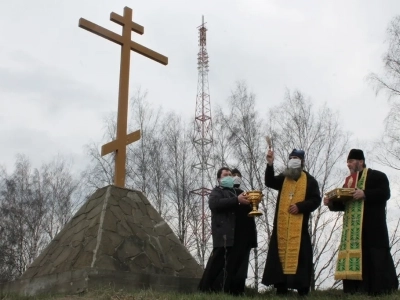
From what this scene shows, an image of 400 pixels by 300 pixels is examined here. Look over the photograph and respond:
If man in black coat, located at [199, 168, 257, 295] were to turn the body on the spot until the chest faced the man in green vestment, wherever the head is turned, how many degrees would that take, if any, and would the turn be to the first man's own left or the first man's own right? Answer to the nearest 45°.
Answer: approximately 45° to the first man's own left

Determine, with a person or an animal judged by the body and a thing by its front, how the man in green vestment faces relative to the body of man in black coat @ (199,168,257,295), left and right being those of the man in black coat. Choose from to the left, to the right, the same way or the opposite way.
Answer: to the right

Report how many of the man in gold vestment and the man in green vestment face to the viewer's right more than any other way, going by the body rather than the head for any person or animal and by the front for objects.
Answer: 0

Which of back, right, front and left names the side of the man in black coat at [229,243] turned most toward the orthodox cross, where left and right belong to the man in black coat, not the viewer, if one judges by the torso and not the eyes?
back

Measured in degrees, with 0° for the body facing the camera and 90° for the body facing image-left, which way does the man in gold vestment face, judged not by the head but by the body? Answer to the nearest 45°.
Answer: approximately 0°

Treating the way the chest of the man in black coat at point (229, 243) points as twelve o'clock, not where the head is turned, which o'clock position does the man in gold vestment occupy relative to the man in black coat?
The man in gold vestment is roughly at 11 o'clock from the man in black coat.

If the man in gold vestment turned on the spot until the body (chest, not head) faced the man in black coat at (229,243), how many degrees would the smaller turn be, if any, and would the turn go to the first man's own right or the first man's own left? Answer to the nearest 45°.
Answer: approximately 90° to the first man's own right

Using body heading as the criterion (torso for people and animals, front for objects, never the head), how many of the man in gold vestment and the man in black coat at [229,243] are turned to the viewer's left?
0
